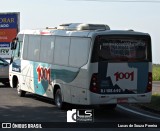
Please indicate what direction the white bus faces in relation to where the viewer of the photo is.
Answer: facing away from the viewer and to the left of the viewer
